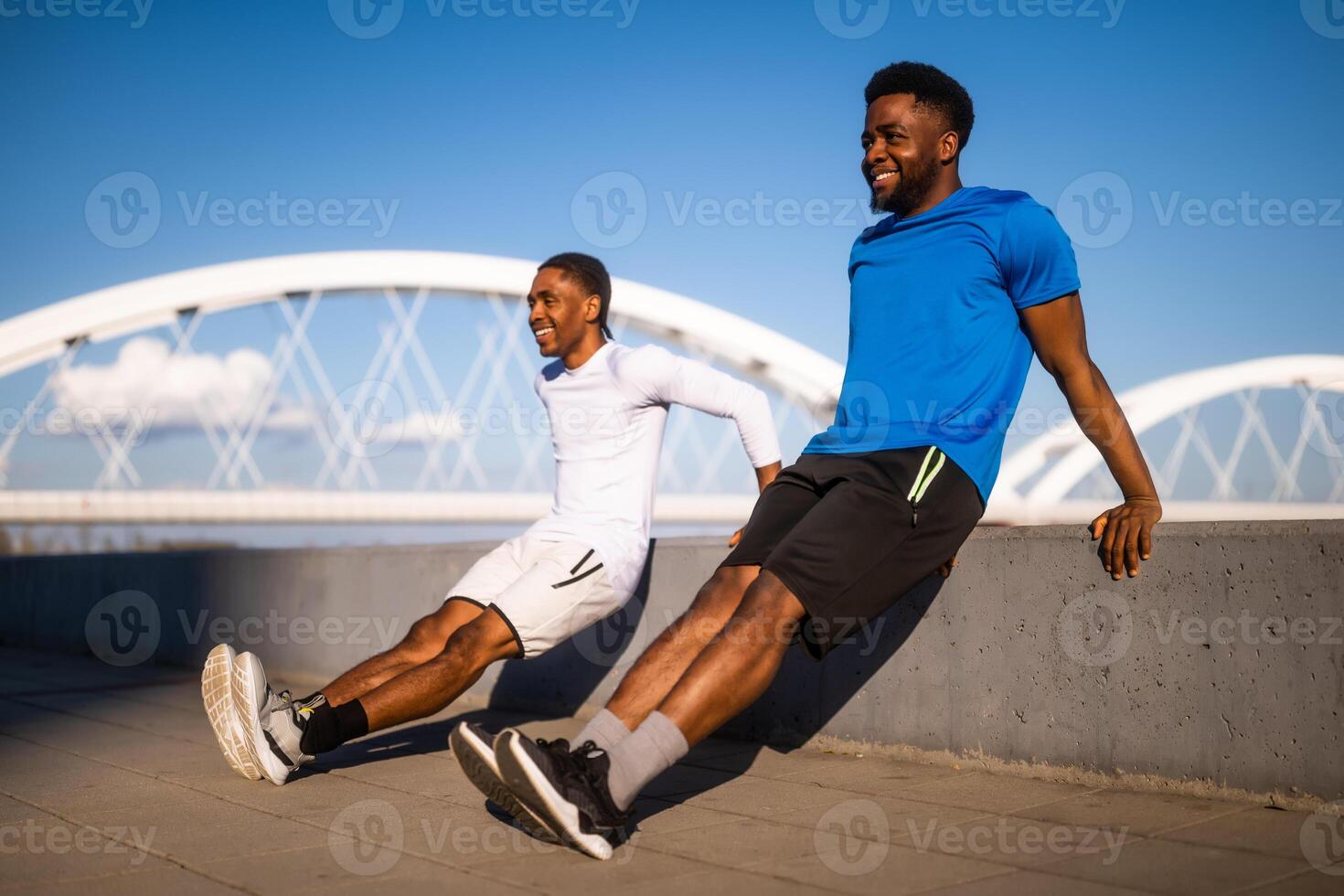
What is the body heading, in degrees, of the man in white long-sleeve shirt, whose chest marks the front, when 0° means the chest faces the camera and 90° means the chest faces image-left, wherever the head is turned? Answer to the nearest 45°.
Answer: approximately 45°

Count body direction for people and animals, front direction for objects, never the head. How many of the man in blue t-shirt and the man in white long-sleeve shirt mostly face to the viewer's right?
0

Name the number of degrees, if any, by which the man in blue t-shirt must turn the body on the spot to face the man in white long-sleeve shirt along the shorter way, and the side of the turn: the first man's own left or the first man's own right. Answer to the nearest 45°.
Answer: approximately 90° to the first man's own right

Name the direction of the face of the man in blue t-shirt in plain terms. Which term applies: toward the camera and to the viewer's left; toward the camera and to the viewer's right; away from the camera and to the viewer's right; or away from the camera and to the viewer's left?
toward the camera and to the viewer's left

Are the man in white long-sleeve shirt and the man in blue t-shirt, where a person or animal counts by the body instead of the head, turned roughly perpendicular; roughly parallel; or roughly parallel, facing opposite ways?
roughly parallel

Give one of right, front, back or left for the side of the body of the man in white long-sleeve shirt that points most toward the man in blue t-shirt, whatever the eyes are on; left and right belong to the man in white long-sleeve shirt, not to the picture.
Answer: left
